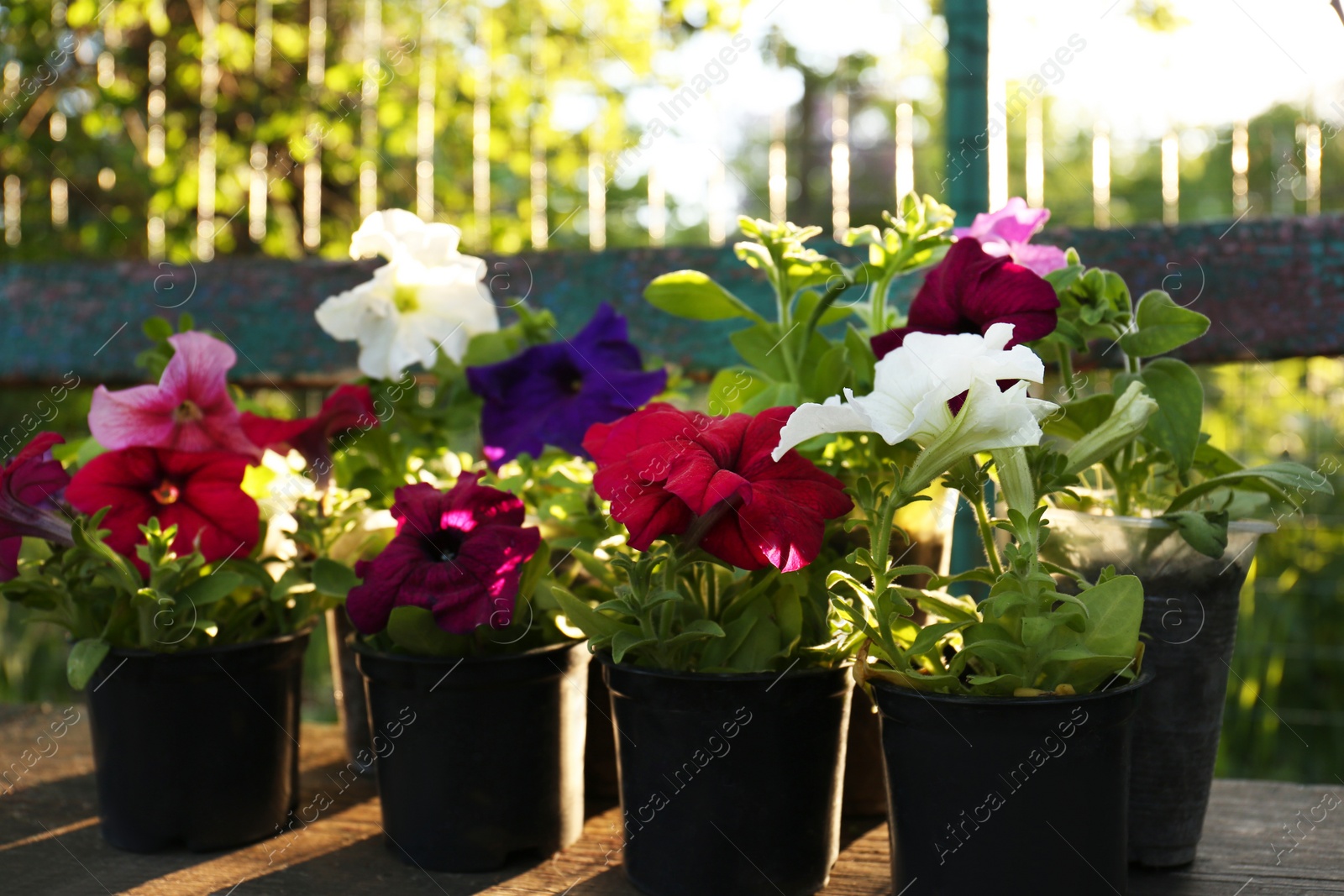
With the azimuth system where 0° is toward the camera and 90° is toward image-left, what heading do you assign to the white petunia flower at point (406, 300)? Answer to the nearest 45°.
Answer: approximately 0°
